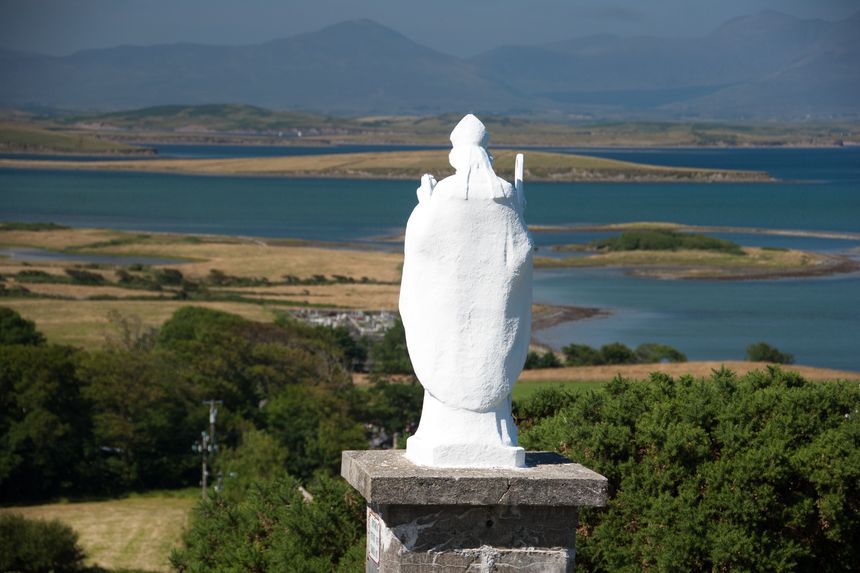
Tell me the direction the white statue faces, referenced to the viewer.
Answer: facing away from the viewer

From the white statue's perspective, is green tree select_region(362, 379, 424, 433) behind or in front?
in front

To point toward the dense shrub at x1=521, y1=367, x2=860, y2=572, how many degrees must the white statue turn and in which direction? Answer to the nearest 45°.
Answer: approximately 45° to its right

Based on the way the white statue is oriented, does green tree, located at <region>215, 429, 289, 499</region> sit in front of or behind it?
in front
